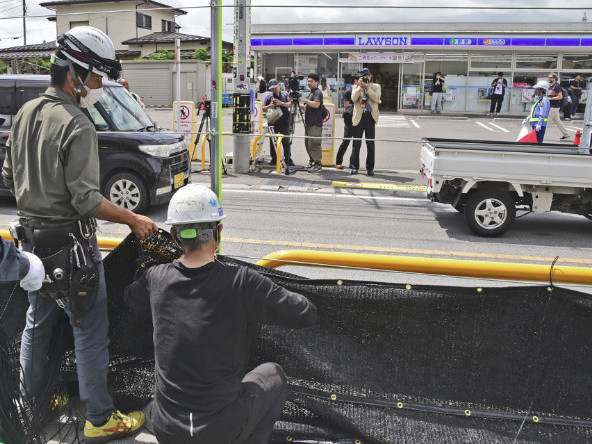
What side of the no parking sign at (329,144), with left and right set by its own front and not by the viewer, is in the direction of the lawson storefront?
back

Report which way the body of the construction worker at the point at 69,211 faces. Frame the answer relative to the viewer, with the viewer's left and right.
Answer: facing away from the viewer and to the right of the viewer

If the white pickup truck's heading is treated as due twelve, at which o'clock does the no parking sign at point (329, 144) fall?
The no parking sign is roughly at 8 o'clock from the white pickup truck.

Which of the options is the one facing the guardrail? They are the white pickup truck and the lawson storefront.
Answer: the lawson storefront

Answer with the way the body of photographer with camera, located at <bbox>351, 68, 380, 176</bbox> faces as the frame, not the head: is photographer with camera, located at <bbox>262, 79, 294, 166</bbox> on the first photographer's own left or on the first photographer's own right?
on the first photographer's own right

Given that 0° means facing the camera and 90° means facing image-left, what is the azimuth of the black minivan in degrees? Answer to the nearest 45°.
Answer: approximately 315°

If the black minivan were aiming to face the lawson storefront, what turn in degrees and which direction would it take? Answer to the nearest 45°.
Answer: approximately 90° to its left

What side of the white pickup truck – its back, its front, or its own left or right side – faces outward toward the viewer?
right

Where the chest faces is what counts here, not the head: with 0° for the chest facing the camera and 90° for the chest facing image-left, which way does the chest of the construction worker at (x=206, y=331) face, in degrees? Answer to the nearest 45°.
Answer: approximately 180°

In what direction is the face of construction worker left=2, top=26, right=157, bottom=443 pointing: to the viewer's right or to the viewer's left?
to the viewer's right
